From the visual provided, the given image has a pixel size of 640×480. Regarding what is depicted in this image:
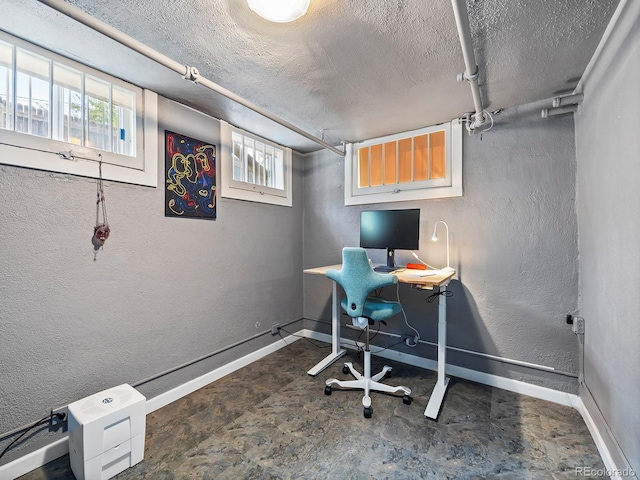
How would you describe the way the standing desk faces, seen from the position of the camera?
facing the viewer and to the left of the viewer

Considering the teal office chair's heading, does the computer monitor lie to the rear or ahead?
ahead

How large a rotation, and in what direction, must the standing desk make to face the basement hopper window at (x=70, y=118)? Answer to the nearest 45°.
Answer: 0° — it already faces it

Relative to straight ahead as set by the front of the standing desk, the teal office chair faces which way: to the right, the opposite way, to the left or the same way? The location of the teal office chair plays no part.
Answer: the opposite way

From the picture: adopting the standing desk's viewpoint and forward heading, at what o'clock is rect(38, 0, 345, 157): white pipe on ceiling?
The white pipe on ceiling is roughly at 12 o'clock from the standing desk.

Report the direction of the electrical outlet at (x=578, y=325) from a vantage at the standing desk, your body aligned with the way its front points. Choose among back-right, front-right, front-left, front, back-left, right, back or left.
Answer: back-left

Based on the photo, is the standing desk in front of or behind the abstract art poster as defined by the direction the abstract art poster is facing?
in front

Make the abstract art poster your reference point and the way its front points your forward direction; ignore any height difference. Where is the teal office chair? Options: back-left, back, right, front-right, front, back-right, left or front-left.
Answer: front

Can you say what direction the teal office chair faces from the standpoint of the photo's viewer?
facing away from the viewer and to the right of the viewer

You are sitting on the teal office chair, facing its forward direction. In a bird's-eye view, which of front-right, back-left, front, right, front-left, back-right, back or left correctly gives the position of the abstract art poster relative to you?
back-left

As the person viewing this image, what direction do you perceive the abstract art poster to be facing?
facing the viewer and to the right of the viewer

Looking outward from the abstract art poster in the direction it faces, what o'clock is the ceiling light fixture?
The ceiling light fixture is roughly at 1 o'clock from the abstract art poster.

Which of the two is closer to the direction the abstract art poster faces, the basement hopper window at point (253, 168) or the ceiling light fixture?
the ceiling light fixture
